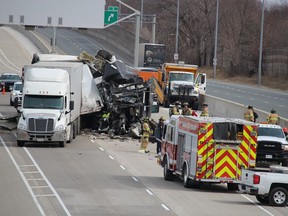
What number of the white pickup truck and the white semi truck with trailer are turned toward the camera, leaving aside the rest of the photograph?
1

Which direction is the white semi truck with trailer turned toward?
toward the camera

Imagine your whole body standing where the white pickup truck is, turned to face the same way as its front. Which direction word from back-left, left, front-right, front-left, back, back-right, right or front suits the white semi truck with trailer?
left

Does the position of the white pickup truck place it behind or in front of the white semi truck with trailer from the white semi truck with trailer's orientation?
in front

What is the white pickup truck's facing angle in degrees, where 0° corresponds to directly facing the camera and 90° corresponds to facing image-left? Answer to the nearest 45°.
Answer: approximately 225°

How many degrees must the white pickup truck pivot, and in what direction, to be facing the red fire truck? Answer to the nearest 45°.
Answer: approximately 90° to its left

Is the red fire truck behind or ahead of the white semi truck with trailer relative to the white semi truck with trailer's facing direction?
ahead
